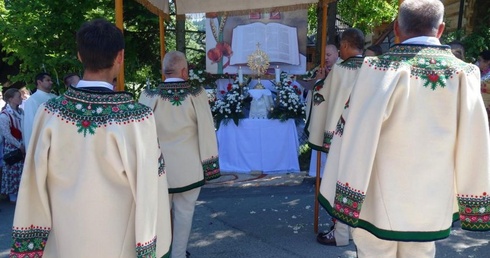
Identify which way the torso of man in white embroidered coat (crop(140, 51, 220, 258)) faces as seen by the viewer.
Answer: away from the camera

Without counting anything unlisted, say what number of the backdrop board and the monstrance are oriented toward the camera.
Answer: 2

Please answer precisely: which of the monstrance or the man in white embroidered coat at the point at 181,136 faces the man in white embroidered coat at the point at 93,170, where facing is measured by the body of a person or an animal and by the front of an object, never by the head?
the monstrance

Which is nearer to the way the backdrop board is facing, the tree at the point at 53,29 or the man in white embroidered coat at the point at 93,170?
the man in white embroidered coat

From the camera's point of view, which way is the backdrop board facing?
toward the camera

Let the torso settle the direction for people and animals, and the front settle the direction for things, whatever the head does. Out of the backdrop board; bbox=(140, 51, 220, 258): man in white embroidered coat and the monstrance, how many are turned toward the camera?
2

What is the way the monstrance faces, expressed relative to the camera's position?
facing the viewer

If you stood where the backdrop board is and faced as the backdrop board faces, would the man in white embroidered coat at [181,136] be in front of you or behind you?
in front

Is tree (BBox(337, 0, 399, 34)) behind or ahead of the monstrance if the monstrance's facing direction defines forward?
behind

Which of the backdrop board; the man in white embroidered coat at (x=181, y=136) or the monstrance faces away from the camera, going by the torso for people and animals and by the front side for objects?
the man in white embroidered coat

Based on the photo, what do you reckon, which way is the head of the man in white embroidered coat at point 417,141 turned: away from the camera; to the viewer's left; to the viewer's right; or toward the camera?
away from the camera

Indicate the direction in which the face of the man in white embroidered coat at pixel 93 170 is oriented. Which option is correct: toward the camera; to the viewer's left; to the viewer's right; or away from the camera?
away from the camera

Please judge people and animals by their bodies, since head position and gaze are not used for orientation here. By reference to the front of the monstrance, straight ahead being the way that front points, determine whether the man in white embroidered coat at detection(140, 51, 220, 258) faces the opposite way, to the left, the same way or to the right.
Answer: the opposite way

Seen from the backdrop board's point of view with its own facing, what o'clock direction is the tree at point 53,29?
The tree is roughly at 3 o'clock from the backdrop board.

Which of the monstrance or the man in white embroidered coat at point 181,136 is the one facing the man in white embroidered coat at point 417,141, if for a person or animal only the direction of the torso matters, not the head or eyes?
the monstrance
